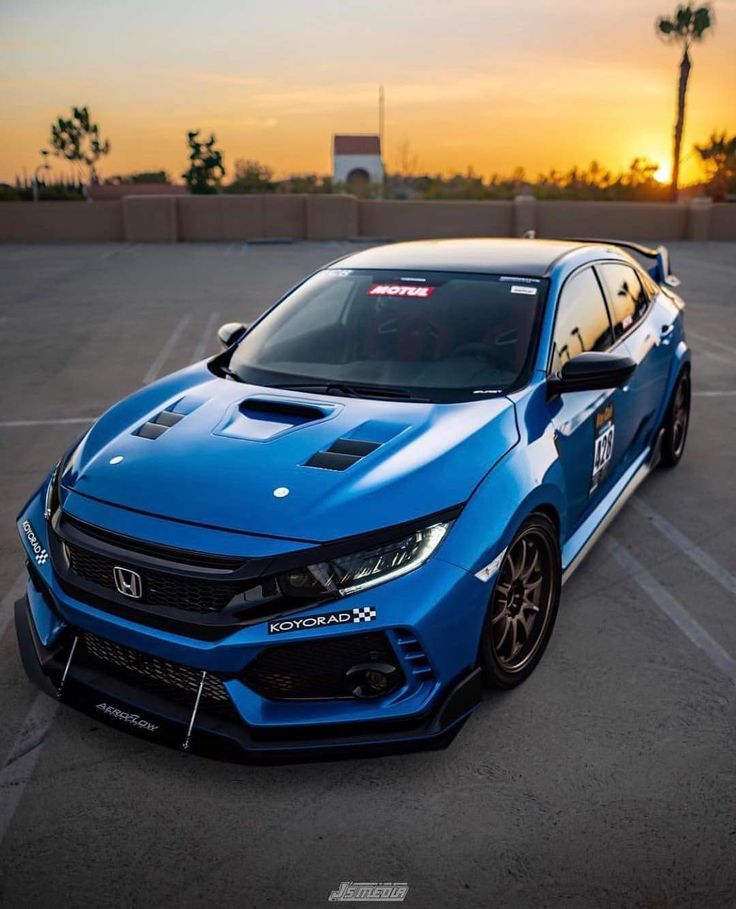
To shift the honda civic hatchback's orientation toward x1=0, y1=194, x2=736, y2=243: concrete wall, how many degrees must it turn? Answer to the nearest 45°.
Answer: approximately 135° to its right

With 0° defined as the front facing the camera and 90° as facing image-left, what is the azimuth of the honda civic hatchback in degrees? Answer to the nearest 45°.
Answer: approximately 45°

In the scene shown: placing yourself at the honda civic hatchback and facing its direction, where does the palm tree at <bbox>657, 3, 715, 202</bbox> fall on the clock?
The palm tree is roughly at 5 o'clock from the honda civic hatchback.
